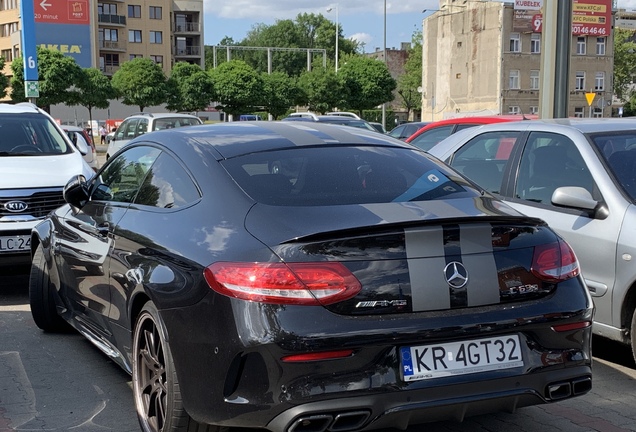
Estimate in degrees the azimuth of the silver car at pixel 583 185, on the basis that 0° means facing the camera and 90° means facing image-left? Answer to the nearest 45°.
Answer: approximately 315°

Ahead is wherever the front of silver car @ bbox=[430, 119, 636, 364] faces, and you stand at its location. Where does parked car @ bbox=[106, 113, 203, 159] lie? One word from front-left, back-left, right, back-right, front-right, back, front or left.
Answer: back

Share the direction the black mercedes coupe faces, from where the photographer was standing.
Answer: facing away from the viewer and to the left of the viewer

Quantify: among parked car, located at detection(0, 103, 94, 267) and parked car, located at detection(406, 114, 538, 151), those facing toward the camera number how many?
1

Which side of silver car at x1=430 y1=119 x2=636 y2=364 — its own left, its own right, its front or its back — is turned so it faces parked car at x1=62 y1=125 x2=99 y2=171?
back

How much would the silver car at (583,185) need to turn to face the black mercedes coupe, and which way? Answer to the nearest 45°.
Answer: approximately 45° to its right

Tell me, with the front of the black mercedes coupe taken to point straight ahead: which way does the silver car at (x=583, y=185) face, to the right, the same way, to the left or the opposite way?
the opposite way

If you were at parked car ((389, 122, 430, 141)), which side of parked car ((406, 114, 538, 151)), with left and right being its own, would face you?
right
